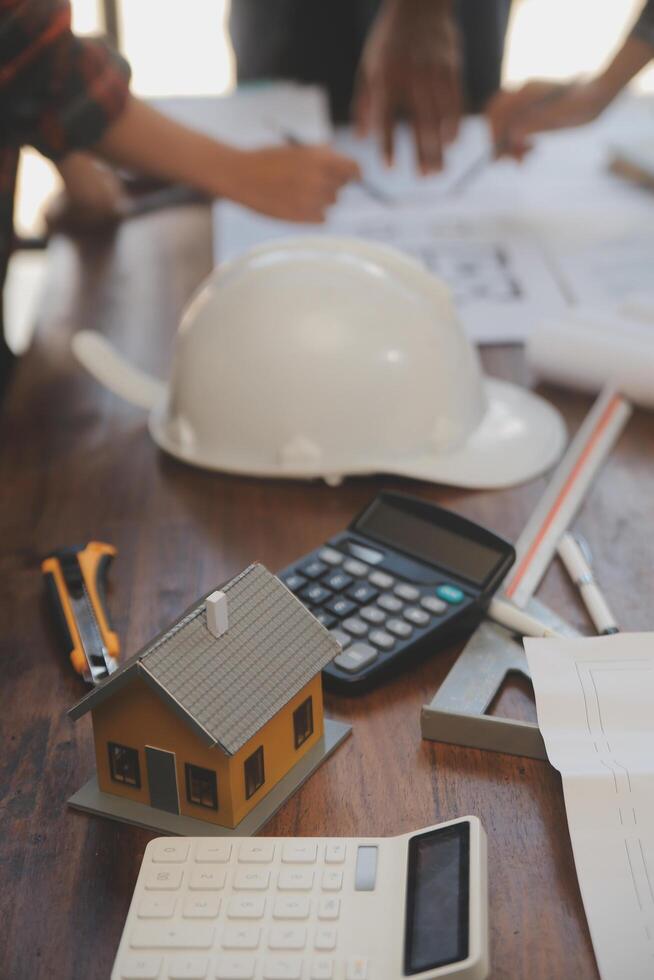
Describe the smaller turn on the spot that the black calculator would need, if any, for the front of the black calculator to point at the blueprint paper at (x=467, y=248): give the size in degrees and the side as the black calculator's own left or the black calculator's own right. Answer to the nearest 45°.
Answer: approximately 135° to the black calculator's own right

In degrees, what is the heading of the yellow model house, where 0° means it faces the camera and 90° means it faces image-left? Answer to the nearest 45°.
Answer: approximately 45°

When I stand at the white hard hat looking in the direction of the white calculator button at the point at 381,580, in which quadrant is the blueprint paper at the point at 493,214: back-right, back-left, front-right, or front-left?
back-left

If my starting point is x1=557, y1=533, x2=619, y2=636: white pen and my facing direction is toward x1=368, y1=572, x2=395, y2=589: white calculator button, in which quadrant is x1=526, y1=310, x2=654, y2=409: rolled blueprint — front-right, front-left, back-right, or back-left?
back-right

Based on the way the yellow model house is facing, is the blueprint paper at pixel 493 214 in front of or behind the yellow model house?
behind

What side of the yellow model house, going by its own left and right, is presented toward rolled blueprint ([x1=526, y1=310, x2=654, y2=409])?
back

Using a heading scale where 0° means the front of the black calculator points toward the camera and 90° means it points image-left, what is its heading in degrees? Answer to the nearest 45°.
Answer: approximately 45°
